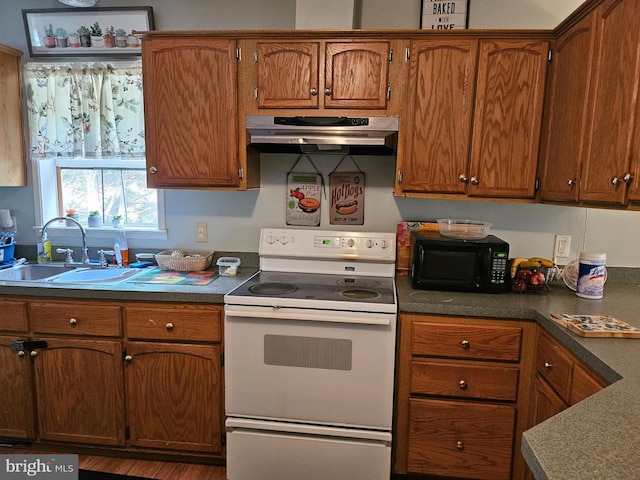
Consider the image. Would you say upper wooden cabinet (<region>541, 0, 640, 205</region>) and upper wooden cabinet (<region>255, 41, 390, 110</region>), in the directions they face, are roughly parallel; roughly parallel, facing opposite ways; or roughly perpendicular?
roughly perpendicular

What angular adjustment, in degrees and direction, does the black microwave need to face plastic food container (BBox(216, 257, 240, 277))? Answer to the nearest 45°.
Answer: approximately 90° to its right

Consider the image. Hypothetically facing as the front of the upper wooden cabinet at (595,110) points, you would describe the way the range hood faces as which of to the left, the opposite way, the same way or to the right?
to the left

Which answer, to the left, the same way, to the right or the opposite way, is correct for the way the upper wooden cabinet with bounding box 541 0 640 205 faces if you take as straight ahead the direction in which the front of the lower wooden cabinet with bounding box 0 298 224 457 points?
to the right

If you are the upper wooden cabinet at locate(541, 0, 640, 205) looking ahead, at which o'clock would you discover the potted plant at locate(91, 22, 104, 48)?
The potted plant is roughly at 1 o'clock from the upper wooden cabinet.

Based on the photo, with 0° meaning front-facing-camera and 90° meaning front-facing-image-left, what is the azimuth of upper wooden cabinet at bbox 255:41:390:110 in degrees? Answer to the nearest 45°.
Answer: approximately 0°

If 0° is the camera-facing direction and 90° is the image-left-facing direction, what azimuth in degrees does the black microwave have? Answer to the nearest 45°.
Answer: approximately 0°

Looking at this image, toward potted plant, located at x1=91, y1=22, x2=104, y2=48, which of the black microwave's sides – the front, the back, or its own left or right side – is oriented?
right

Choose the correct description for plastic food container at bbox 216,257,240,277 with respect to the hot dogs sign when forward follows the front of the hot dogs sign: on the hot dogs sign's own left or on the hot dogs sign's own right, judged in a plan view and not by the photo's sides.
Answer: on the hot dogs sign's own right

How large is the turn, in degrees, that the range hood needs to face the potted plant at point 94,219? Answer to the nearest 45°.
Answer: approximately 90° to its right
